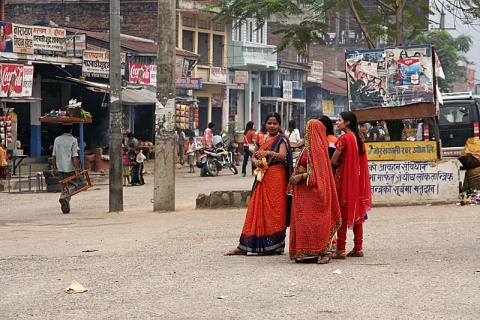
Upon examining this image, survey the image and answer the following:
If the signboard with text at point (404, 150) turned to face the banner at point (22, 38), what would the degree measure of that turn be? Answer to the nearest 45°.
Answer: approximately 135° to its right

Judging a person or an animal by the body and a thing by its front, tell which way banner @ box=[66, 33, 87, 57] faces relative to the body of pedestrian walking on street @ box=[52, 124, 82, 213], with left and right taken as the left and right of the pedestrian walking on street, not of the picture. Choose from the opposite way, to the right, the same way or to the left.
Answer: the opposite way

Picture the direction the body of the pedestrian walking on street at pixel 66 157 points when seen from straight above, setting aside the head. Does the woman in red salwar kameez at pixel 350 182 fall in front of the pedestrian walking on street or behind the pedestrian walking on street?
behind

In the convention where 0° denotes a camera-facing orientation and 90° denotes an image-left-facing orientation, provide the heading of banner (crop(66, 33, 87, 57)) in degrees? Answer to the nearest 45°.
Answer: approximately 0°

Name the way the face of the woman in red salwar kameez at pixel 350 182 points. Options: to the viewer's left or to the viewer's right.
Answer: to the viewer's left

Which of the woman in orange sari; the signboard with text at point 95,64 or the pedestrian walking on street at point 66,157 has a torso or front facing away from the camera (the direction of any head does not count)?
the pedestrian walking on street

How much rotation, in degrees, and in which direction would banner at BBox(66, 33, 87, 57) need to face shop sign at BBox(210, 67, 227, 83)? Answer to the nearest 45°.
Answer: approximately 135° to its left

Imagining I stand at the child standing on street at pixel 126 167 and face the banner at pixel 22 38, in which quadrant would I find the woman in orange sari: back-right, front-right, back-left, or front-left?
back-left
